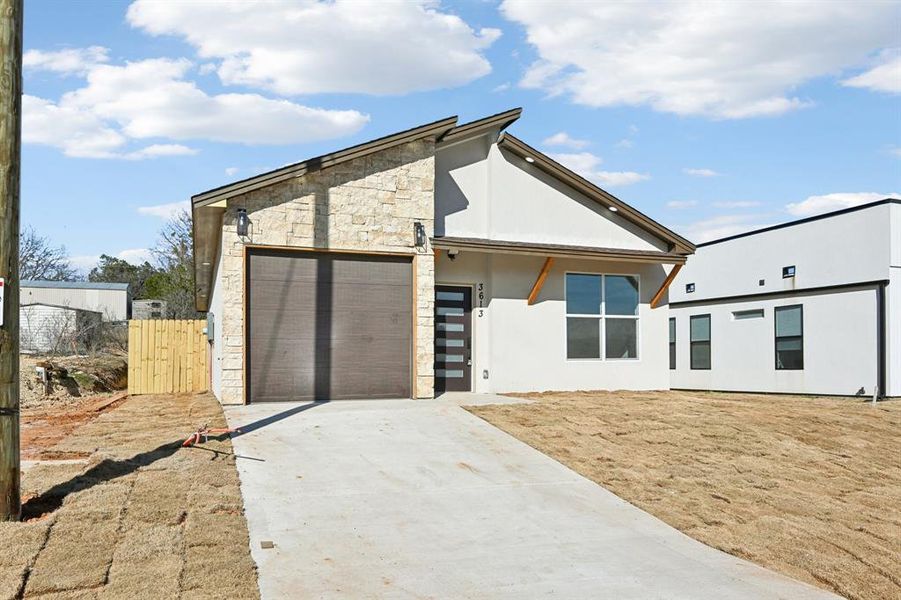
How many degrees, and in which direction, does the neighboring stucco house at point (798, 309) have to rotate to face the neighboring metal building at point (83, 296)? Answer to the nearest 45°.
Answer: approximately 135° to its right

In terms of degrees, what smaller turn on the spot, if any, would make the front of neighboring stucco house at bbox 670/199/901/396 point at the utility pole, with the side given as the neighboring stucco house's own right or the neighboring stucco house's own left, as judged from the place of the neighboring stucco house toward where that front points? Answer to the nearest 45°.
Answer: approximately 45° to the neighboring stucco house's own right

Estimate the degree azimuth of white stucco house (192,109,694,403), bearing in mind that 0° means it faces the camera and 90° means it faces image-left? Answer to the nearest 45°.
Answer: approximately 0°

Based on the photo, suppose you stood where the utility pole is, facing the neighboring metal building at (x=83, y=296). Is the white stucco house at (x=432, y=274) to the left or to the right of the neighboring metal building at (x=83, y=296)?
right

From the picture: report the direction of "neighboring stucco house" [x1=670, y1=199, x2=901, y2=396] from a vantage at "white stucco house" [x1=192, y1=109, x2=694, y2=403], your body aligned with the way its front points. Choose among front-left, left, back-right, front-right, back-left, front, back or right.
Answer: back-left

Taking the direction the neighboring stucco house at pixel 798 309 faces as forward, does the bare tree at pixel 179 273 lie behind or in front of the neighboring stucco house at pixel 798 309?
behind

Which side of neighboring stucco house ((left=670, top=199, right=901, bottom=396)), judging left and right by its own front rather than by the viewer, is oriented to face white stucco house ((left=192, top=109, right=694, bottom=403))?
right

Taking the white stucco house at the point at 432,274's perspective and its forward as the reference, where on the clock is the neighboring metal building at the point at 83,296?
The neighboring metal building is roughly at 5 o'clock from the white stucco house.

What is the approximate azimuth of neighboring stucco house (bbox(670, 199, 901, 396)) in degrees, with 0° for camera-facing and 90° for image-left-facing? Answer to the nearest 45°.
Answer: approximately 315°

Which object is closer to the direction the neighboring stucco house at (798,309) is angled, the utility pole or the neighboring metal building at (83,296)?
the utility pole

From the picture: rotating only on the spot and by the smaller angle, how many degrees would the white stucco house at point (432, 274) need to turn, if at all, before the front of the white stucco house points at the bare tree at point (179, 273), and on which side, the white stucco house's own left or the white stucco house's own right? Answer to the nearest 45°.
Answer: approximately 135° to the white stucco house's own right
